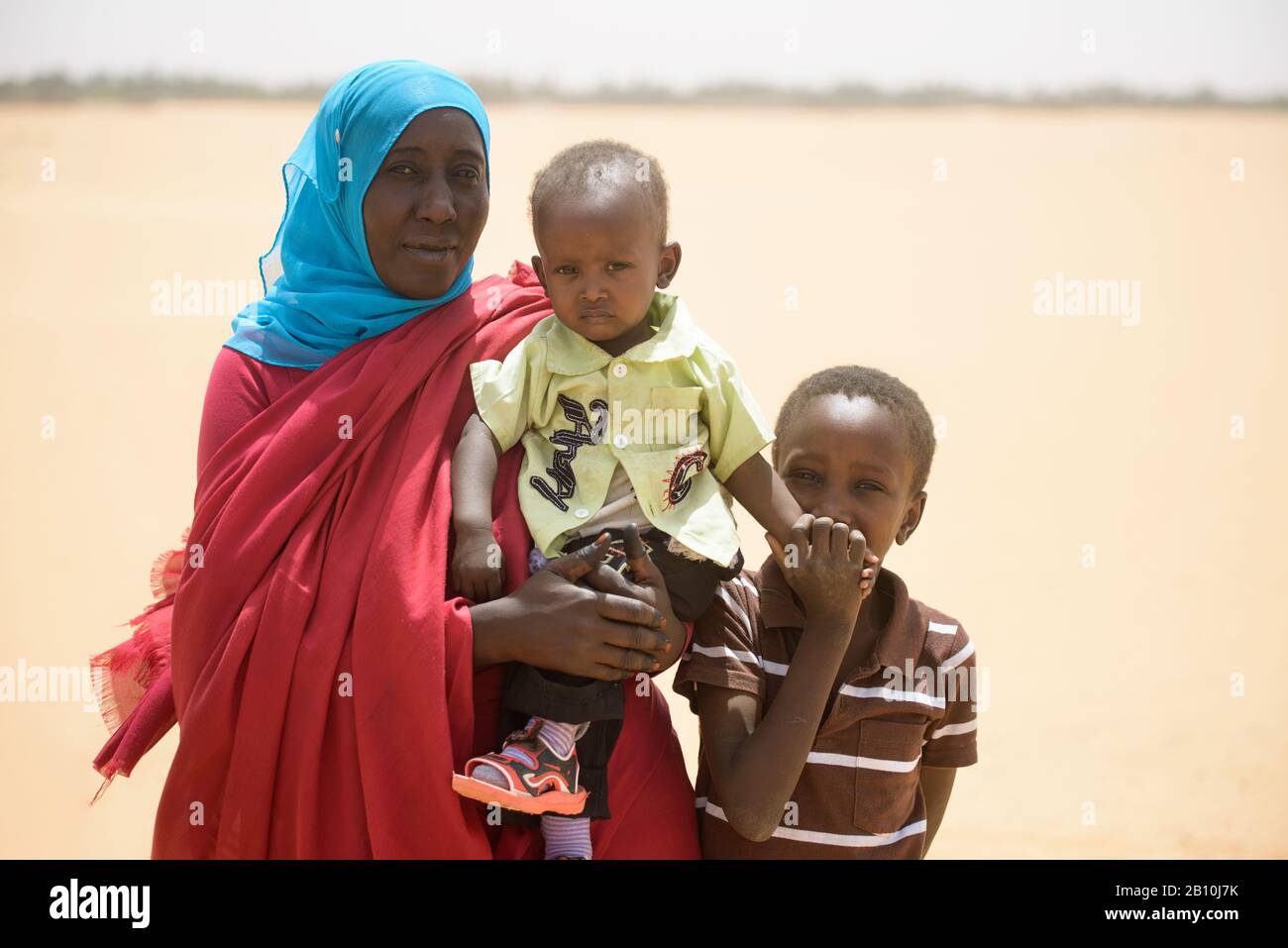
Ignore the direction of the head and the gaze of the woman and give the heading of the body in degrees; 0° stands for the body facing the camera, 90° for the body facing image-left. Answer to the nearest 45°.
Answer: approximately 315°

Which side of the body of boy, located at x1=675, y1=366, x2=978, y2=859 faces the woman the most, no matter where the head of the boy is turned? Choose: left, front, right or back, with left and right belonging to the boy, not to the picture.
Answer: right

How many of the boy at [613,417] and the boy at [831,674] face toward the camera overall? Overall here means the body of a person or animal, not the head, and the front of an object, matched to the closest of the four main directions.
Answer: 2

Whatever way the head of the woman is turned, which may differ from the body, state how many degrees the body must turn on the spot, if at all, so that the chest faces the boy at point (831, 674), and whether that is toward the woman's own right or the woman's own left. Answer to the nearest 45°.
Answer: approximately 45° to the woman's own left

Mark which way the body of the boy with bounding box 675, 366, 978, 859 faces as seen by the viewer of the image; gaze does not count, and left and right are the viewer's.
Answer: facing the viewer

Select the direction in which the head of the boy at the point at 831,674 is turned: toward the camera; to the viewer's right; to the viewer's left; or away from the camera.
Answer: toward the camera
